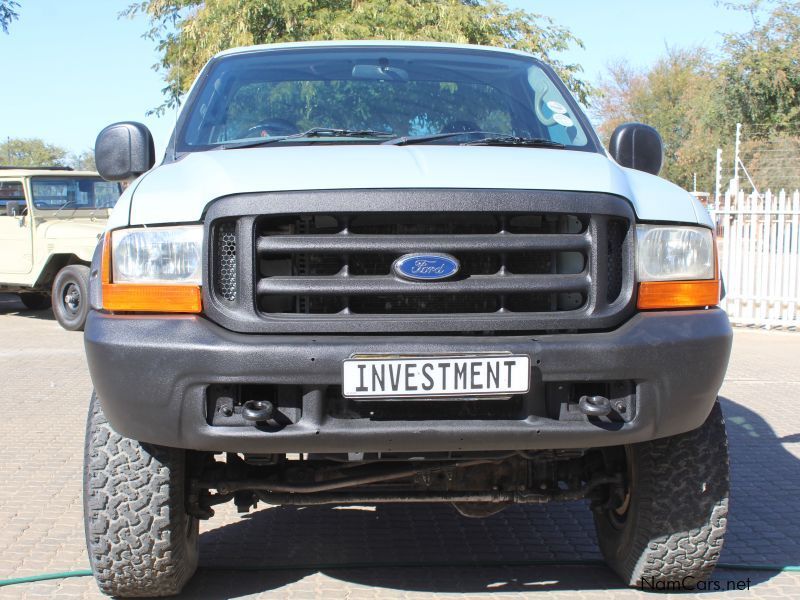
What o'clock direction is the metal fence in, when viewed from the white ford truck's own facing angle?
The metal fence is roughly at 7 o'clock from the white ford truck.

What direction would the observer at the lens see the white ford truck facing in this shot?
facing the viewer

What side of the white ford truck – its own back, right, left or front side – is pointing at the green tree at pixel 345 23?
back

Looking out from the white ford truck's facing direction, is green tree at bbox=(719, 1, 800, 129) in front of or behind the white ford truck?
behind

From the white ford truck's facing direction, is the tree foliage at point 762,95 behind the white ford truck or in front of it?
behind
